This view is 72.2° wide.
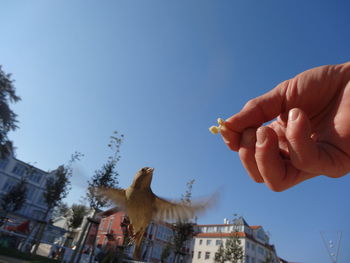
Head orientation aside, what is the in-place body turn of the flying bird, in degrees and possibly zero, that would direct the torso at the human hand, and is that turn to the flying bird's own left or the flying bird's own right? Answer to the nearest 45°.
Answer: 0° — it already faces them

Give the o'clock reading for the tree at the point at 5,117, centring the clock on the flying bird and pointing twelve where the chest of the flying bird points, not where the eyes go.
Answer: The tree is roughly at 6 o'clock from the flying bird.

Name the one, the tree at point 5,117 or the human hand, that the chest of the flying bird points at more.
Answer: the human hand

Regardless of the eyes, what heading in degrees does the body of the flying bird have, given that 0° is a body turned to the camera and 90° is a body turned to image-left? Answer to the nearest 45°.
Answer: approximately 315°
